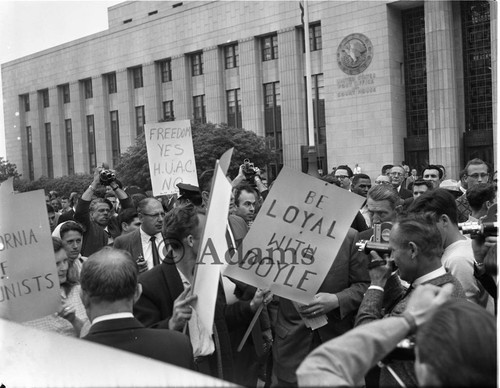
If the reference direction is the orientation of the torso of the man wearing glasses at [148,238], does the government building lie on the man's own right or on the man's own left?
on the man's own left

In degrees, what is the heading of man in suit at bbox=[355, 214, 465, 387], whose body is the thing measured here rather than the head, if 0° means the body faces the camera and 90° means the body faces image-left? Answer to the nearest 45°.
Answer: approximately 90°

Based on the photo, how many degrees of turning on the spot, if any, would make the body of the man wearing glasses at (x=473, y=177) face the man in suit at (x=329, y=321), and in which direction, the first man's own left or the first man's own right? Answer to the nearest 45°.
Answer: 0° — they already face them

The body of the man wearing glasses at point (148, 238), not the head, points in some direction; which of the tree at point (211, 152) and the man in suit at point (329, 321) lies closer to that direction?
the man in suit

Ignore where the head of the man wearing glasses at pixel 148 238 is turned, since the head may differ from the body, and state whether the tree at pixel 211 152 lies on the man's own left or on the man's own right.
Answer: on the man's own left

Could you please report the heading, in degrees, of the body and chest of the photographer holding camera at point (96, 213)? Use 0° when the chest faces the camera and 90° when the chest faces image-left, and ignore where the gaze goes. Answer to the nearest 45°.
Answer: approximately 315°

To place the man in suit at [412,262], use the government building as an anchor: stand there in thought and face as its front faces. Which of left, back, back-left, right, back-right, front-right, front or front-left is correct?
front-left

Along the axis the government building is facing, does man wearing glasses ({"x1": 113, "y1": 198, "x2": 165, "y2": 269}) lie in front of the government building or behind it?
in front

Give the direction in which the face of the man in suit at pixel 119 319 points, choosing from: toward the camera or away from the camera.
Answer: away from the camera

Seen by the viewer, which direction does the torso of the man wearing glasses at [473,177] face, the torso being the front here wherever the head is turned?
toward the camera

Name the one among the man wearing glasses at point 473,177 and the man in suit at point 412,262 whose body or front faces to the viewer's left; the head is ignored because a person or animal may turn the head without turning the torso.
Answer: the man in suit

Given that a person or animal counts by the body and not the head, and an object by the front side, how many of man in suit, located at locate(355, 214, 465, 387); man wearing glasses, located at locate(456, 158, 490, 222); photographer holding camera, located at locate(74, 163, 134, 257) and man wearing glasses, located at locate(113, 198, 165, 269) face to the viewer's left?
1

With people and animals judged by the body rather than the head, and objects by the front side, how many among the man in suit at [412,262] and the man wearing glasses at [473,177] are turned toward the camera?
1

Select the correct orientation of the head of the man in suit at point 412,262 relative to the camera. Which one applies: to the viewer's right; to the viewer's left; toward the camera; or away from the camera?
to the viewer's left

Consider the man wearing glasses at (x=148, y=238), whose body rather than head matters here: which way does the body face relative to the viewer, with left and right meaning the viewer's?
facing the viewer and to the right of the viewer
